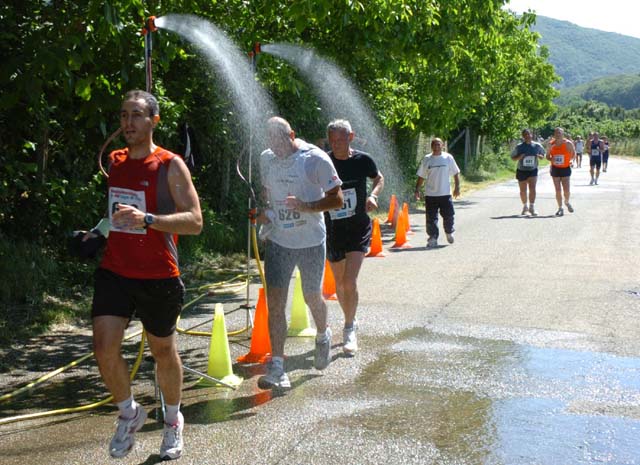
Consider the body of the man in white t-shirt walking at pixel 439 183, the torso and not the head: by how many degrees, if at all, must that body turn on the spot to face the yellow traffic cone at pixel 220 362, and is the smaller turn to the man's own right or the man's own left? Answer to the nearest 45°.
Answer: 0° — they already face it

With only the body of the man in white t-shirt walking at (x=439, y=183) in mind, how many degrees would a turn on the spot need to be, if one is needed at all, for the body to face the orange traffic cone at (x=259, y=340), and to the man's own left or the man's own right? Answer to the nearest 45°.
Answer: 0° — they already face it

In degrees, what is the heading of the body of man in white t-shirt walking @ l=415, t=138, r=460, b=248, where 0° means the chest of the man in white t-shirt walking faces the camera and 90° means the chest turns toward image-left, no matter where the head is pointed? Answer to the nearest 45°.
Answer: approximately 0°

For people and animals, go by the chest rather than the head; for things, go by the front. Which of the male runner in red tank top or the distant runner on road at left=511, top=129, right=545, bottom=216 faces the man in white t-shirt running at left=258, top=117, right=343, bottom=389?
the distant runner on road

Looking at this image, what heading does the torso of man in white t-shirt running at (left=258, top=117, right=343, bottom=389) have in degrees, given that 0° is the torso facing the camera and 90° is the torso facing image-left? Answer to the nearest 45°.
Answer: approximately 45°

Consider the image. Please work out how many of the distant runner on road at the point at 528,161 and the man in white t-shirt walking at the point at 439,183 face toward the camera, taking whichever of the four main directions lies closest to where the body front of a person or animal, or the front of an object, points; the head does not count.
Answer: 2
